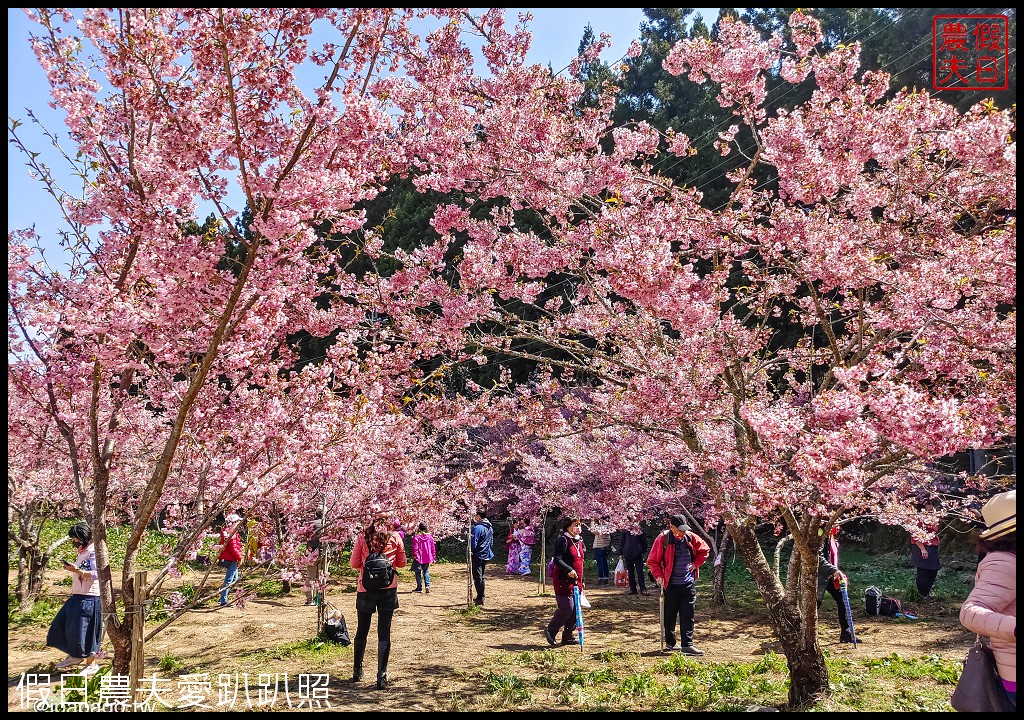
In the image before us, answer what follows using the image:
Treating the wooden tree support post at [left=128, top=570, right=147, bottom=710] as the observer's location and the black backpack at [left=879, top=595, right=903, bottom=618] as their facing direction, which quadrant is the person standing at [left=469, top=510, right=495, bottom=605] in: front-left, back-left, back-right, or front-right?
front-left

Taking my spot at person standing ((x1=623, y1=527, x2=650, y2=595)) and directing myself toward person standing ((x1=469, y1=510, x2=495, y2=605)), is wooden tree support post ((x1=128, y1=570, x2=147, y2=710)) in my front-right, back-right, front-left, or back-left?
front-left

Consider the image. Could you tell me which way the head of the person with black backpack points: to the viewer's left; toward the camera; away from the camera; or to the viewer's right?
away from the camera

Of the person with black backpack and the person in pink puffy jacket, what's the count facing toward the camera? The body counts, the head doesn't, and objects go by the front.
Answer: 0

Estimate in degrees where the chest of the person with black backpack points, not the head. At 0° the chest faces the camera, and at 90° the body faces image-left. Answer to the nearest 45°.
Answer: approximately 180°

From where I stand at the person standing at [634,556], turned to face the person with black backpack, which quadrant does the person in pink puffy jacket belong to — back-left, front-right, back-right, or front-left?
front-left
